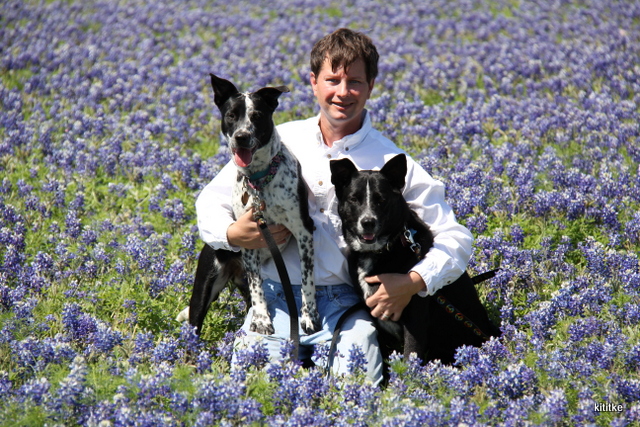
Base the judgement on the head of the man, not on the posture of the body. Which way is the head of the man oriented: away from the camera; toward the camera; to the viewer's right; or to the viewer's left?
toward the camera

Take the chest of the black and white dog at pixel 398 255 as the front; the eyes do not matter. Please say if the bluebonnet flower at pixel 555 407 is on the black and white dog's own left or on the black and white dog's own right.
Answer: on the black and white dog's own left

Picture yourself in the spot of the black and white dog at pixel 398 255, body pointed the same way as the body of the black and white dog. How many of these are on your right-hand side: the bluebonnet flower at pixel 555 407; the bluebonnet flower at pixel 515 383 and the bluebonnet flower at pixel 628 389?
0

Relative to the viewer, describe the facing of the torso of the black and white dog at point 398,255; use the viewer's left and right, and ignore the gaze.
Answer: facing the viewer and to the left of the viewer

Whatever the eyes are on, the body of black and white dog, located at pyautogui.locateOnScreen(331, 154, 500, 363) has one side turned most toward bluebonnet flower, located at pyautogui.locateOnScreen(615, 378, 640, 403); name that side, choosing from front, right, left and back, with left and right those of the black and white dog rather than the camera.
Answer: left

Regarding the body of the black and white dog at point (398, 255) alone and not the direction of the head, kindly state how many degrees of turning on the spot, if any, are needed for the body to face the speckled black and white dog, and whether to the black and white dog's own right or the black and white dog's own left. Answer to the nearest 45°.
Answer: approximately 45° to the black and white dog's own right

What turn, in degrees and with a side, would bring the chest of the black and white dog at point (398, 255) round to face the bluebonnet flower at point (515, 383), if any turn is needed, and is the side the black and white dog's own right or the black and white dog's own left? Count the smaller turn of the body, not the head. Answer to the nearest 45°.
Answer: approximately 90° to the black and white dog's own left
